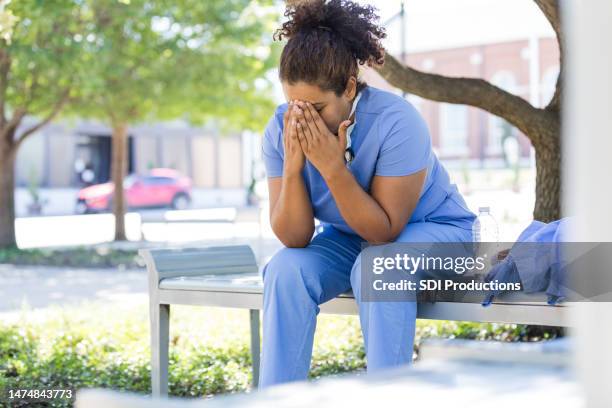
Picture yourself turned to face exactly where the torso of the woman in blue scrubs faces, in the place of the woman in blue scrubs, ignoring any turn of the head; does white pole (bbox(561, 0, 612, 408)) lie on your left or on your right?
on your left

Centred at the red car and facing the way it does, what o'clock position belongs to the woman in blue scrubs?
The woman in blue scrubs is roughly at 9 o'clock from the red car.

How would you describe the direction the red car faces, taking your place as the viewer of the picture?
facing to the left of the viewer

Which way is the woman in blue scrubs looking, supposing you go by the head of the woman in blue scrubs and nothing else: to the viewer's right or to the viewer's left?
to the viewer's left

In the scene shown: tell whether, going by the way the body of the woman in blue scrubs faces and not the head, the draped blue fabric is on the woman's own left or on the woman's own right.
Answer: on the woman's own left

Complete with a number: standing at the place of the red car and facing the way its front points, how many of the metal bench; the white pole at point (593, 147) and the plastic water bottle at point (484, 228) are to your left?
3

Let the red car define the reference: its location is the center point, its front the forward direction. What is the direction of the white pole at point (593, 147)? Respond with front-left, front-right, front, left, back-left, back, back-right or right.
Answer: left

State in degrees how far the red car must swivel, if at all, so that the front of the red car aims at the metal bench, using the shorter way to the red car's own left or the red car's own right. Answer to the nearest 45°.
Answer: approximately 90° to the red car's own left

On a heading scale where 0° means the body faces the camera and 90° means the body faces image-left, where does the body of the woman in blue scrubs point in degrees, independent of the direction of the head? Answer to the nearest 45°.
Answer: approximately 45°

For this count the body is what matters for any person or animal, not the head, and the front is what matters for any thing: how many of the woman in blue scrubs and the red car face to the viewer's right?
0
